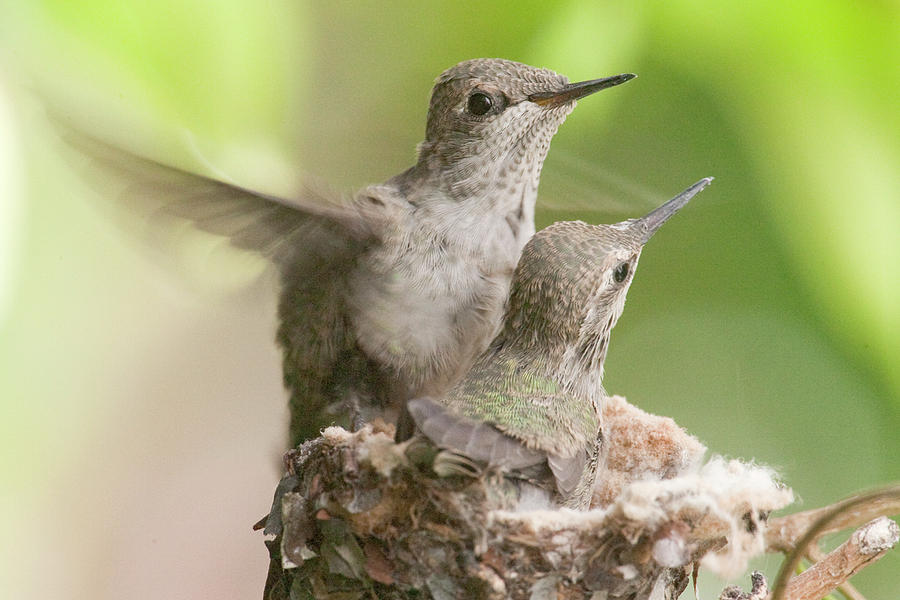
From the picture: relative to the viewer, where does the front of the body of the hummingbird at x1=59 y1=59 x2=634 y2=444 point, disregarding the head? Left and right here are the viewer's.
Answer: facing the viewer and to the right of the viewer

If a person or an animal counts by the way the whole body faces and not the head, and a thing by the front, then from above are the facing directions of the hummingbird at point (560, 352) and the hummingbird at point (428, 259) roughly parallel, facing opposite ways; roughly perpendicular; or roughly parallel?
roughly perpendicular

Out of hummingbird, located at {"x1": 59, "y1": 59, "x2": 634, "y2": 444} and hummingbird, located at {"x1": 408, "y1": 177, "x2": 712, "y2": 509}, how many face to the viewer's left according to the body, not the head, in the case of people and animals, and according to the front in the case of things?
0

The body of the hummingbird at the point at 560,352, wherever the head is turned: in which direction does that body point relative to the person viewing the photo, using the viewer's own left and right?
facing away from the viewer and to the right of the viewer
